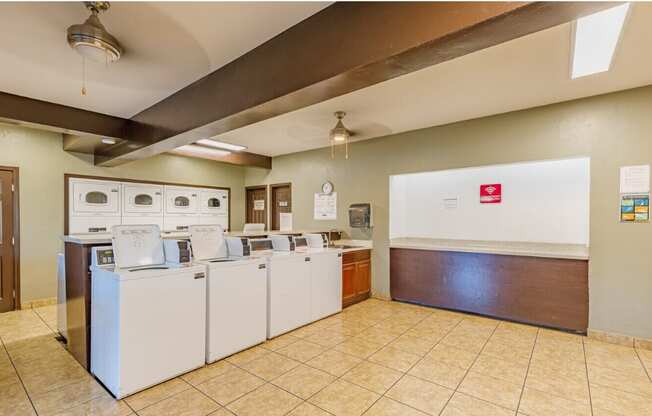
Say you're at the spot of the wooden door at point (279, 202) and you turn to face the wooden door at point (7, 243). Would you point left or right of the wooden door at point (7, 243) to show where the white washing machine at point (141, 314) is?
left

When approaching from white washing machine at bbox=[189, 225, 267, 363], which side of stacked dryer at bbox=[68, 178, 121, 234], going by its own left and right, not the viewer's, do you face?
front

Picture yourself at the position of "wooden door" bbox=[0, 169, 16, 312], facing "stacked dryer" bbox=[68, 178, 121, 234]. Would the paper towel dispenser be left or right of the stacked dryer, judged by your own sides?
right

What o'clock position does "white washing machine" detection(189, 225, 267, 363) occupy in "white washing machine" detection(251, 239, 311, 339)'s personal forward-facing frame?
"white washing machine" detection(189, 225, 267, 363) is roughly at 3 o'clock from "white washing machine" detection(251, 239, 311, 339).

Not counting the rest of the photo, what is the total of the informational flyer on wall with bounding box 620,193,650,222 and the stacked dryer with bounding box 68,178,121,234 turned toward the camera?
2

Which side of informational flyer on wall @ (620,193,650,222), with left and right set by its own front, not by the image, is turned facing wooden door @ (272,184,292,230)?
right

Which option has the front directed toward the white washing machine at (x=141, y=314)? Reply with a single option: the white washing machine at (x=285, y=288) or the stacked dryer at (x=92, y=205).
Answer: the stacked dryer

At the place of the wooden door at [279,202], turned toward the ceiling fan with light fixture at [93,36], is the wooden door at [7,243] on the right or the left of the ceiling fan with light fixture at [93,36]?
right

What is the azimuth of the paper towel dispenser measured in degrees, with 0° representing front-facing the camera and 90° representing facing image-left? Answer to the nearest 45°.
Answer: approximately 45°

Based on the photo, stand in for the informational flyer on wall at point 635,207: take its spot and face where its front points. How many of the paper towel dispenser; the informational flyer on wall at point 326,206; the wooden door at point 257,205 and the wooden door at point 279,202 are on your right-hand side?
4

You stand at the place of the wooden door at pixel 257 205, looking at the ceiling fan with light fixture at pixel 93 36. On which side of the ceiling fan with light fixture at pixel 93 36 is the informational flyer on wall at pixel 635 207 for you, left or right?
left

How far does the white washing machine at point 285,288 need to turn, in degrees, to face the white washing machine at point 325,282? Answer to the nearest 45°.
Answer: approximately 90° to its left

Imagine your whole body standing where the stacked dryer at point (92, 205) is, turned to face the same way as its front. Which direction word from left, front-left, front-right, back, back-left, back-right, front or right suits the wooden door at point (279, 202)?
left
